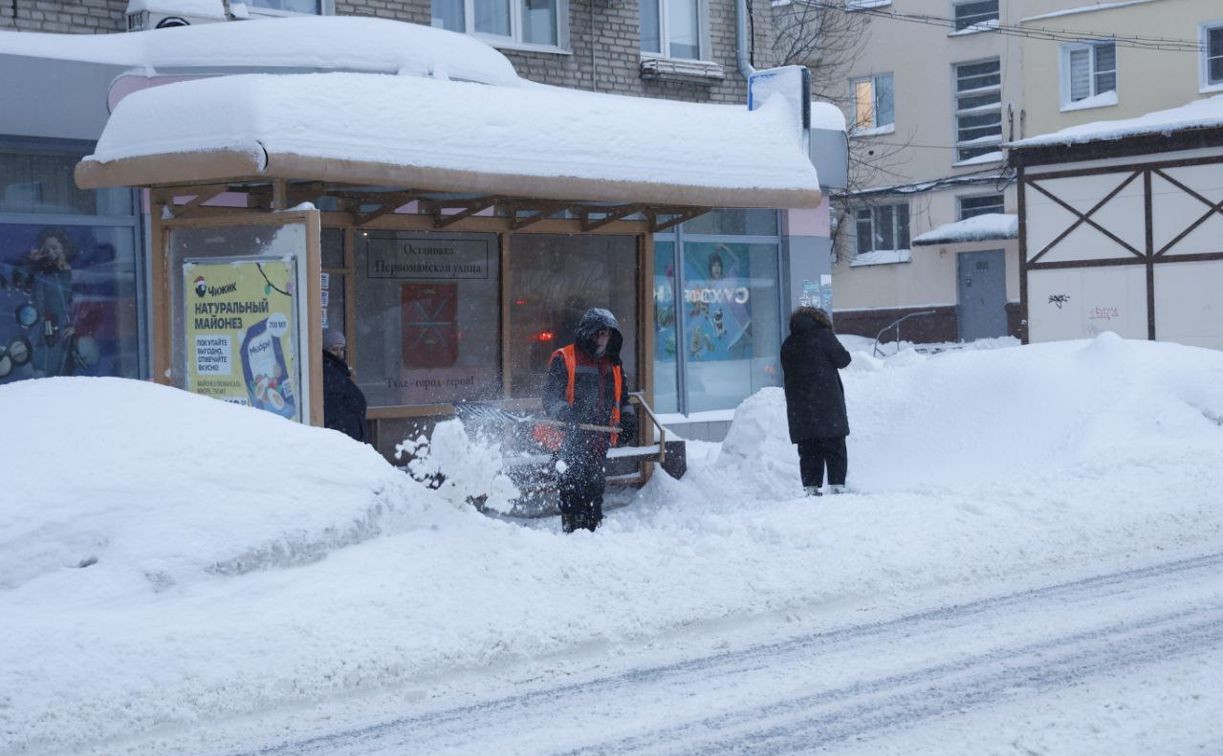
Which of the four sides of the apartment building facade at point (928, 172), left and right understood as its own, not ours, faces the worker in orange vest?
front

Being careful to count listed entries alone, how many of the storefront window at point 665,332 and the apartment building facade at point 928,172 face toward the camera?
2

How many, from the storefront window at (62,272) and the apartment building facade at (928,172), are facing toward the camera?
2

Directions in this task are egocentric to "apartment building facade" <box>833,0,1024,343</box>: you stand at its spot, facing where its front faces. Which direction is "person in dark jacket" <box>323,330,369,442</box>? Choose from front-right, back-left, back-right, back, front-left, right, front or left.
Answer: front

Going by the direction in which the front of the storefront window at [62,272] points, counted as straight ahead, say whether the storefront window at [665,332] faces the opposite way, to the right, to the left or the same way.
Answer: the same way

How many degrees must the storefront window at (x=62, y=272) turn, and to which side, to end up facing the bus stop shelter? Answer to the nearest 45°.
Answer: approximately 45° to its left

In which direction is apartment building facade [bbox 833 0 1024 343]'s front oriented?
toward the camera

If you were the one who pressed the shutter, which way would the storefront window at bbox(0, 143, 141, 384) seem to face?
facing the viewer

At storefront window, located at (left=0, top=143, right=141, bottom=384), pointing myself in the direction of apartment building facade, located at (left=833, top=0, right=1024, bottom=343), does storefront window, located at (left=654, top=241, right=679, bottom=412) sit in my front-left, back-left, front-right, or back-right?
front-right

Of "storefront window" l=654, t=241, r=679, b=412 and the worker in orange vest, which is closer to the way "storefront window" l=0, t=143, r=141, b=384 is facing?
the worker in orange vest

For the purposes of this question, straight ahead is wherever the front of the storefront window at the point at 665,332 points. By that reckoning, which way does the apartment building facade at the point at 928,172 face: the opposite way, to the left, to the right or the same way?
the same way

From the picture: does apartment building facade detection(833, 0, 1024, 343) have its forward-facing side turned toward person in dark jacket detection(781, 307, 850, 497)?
yes

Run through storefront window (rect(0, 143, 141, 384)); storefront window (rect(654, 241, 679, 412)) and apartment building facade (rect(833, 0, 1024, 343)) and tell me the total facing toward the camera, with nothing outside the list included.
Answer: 3

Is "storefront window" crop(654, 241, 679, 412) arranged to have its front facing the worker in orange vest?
yes

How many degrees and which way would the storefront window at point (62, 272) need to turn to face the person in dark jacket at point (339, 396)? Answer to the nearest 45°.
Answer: approximately 45° to its left
